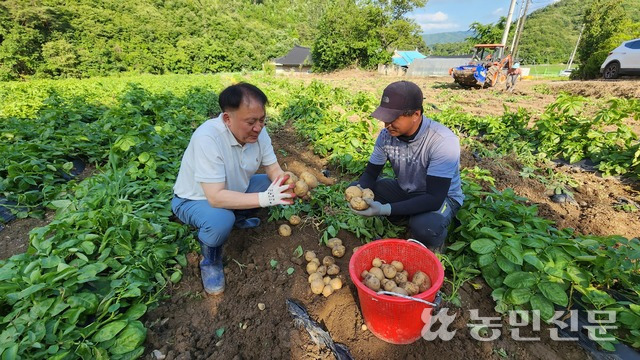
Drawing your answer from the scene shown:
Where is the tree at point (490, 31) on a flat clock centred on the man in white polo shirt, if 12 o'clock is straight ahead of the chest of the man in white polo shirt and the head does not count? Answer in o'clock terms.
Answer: The tree is roughly at 9 o'clock from the man in white polo shirt.

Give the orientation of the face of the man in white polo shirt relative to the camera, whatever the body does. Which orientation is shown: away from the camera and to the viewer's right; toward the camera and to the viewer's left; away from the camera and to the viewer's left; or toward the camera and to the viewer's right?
toward the camera and to the viewer's right

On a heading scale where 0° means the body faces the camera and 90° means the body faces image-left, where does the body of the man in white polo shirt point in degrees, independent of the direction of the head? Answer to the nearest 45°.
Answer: approximately 315°

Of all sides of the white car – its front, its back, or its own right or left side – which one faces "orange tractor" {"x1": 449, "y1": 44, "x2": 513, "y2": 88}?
back

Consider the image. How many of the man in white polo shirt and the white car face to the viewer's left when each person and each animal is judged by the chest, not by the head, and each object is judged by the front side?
0

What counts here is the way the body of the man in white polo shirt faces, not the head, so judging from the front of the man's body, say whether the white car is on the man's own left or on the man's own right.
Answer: on the man's own left

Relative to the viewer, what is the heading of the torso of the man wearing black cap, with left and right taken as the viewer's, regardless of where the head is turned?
facing the viewer and to the left of the viewer

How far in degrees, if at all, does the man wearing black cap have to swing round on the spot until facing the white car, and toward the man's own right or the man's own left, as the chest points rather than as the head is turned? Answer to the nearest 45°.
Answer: approximately 180°

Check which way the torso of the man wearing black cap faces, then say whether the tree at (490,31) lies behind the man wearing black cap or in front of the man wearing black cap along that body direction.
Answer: behind

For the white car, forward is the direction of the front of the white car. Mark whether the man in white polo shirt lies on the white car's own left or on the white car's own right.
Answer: on the white car's own right

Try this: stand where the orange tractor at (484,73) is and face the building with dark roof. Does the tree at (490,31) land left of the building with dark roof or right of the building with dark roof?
right

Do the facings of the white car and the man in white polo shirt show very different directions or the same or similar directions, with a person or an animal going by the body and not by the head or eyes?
same or similar directions

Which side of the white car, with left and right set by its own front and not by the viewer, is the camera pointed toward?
right
